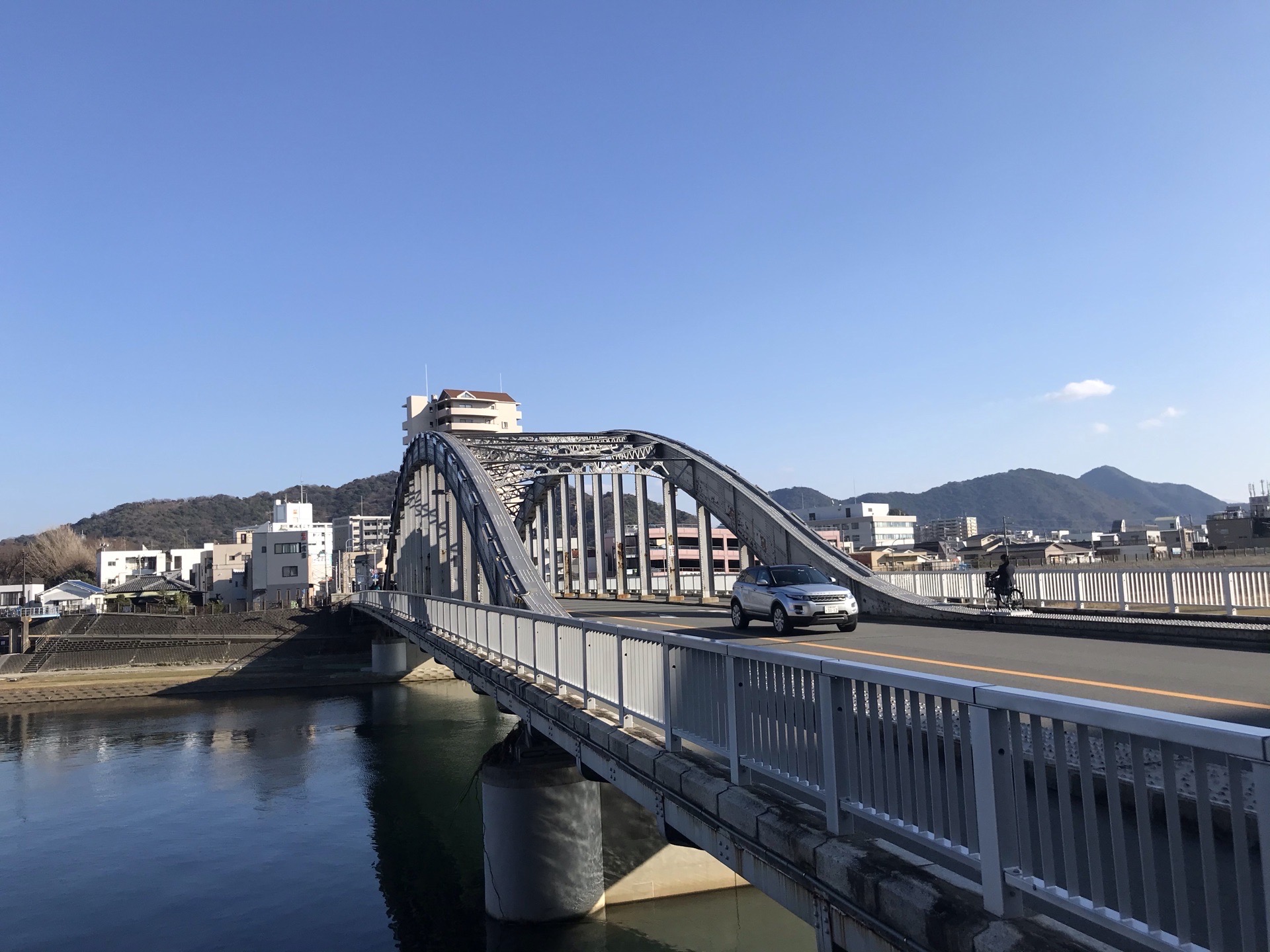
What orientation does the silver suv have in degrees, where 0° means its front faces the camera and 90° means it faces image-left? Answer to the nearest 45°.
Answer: approximately 315°

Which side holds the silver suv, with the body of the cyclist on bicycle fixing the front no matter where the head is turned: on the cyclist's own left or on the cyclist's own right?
on the cyclist's own left

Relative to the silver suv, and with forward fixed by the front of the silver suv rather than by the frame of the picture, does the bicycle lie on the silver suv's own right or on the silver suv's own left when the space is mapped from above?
on the silver suv's own left

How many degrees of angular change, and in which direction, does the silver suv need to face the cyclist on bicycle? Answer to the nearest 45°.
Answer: approximately 90° to its left

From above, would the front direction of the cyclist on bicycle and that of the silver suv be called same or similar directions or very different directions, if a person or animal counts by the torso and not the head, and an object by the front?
very different directions
